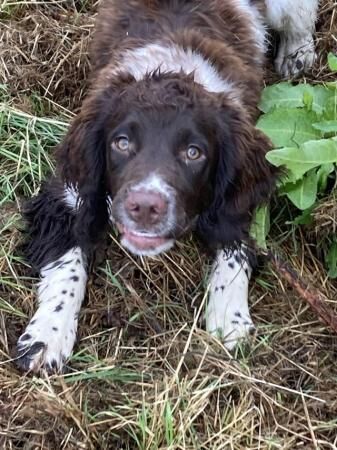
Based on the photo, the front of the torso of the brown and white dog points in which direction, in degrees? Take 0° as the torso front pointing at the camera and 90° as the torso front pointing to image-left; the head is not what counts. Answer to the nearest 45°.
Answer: approximately 0°

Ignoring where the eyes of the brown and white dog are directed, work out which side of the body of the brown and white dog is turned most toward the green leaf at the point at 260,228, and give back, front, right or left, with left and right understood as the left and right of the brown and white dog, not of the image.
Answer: left

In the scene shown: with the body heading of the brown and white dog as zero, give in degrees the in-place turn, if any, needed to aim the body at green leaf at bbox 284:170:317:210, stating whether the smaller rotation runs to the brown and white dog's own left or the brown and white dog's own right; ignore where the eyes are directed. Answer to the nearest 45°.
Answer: approximately 90° to the brown and white dog's own left

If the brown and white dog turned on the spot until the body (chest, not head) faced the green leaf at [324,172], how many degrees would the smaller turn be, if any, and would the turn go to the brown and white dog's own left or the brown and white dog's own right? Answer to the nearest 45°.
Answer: approximately 90° to the brown and white dog's own left

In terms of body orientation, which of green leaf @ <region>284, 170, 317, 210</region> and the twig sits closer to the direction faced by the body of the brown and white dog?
the twig

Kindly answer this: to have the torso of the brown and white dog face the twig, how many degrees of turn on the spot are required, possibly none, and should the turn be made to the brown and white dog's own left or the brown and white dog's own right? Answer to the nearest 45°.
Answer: approximately 90° to the brown and white dog's own left

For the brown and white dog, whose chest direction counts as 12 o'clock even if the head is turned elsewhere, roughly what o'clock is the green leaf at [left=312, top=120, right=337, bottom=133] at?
The green leaf is roughly at 8 o'clock from the brown and white dog.

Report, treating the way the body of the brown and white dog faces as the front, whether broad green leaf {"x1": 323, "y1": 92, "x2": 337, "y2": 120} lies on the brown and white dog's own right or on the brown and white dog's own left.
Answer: on the brown and white dog's own left

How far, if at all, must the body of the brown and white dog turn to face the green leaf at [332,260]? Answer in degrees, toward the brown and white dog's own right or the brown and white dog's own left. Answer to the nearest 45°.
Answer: approximately 90° to the brown and white dog's own left
